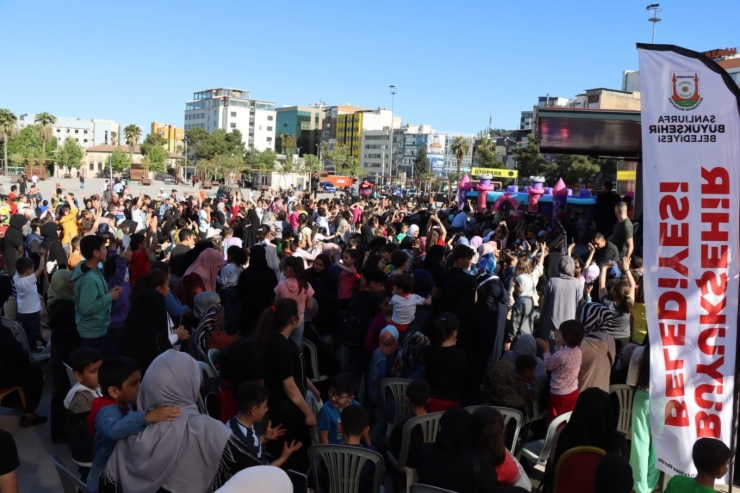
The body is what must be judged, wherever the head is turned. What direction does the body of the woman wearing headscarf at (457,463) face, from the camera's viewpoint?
away from the camera

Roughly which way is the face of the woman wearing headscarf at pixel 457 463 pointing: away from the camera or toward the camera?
away from the camera

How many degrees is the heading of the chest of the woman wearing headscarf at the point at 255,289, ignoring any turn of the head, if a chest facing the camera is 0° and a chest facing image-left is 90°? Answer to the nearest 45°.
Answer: approximately 180°

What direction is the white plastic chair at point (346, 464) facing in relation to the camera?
away from the camera

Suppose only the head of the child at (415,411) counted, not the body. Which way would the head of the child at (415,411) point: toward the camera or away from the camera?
away from the camera

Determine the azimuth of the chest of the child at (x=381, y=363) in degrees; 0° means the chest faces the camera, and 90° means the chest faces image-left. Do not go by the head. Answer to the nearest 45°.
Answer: approximately 225°

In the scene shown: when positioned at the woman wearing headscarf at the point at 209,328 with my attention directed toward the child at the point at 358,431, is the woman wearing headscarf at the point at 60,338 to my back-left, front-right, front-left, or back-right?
back-right

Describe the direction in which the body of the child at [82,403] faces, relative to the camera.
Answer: to the viewer's right

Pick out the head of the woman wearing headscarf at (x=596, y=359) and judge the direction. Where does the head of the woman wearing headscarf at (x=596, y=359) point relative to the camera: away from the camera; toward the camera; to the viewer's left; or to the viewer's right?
away from the camera
